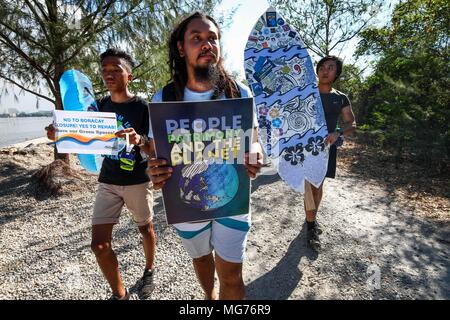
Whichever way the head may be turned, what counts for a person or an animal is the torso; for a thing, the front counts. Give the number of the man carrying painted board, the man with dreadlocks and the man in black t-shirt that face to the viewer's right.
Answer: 0

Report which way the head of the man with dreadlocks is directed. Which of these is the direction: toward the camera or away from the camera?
toward the camera

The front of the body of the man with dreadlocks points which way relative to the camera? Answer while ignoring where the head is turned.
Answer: toward the camera

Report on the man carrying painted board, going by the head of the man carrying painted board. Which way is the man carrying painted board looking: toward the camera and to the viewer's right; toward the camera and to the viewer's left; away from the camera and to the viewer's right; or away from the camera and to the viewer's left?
toward the camera and to the viewer's left

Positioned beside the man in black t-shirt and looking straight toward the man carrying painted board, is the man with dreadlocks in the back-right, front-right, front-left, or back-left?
front-right

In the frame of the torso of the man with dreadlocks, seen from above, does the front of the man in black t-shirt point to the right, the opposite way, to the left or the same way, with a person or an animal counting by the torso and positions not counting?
the same way

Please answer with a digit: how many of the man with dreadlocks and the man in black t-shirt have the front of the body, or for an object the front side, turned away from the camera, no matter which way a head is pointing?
0

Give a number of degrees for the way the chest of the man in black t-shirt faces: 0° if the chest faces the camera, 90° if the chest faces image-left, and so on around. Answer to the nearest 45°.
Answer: approximately 45°

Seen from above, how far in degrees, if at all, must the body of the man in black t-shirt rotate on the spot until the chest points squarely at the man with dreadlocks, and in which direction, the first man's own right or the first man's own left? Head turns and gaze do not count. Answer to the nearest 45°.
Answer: approximately 90° to the first man's own left

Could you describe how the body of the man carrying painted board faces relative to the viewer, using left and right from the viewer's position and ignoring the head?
facing the viewer and to the left of the viewer

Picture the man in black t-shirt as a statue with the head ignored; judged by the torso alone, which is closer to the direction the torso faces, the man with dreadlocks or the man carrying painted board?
the man with dreadlocks

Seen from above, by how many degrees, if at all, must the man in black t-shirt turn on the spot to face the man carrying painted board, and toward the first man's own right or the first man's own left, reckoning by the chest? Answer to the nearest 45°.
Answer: approximately 135° to the first man's own left

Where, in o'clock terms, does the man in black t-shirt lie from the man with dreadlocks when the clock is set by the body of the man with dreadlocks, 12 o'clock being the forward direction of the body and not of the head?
The man in black t-shirt is roughly at 4 o'clock from the man with dreadlocks.

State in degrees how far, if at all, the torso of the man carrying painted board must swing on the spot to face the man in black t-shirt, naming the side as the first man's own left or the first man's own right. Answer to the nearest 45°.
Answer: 0° — they already face them
